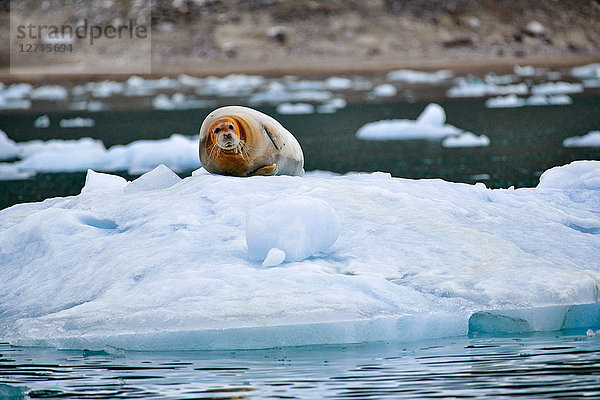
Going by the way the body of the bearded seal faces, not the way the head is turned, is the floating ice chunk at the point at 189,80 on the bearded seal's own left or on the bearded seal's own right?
on the bearded seal's own right

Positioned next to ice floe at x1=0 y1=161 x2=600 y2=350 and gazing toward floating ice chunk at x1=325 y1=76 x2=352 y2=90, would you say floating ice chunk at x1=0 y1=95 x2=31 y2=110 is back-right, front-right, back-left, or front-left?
front-left

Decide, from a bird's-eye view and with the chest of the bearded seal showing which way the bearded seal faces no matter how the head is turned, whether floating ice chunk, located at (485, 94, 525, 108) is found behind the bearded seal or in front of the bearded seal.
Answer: behind

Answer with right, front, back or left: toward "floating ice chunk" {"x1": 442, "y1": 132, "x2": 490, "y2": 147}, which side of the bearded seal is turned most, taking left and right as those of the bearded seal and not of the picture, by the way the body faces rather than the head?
back

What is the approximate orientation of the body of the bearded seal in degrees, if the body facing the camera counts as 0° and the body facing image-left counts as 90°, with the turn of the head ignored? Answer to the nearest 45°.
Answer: approximately 45°

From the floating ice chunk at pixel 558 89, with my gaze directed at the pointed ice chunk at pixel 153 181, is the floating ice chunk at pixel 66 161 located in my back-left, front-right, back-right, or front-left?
front-right

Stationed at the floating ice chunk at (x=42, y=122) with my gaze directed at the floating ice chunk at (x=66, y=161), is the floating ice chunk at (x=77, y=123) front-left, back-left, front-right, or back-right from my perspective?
front-left

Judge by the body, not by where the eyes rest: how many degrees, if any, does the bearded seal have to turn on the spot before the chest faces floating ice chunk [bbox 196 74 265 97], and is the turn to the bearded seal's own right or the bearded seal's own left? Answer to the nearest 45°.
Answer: approximately 135° to the bearded seal's own right

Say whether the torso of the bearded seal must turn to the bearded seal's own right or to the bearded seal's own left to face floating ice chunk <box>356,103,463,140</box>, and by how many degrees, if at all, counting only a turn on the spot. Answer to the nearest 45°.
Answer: approximately 135° to the bearded seal's own right

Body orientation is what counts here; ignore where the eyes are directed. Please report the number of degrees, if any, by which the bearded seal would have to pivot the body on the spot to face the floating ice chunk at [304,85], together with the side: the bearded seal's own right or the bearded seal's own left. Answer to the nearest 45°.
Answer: approximately 135° to the bearded seal's own right

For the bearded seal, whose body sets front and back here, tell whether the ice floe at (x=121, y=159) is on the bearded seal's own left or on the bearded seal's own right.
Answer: on the bearded seal's own right
